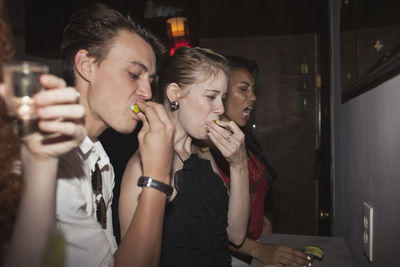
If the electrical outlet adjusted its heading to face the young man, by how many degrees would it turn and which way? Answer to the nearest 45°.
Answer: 0° — it already faces them

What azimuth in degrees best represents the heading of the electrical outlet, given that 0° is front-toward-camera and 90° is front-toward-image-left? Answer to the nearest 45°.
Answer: approximately 90°

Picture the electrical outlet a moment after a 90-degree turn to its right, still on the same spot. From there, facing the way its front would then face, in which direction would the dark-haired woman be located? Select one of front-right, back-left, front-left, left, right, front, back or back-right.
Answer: front-left
